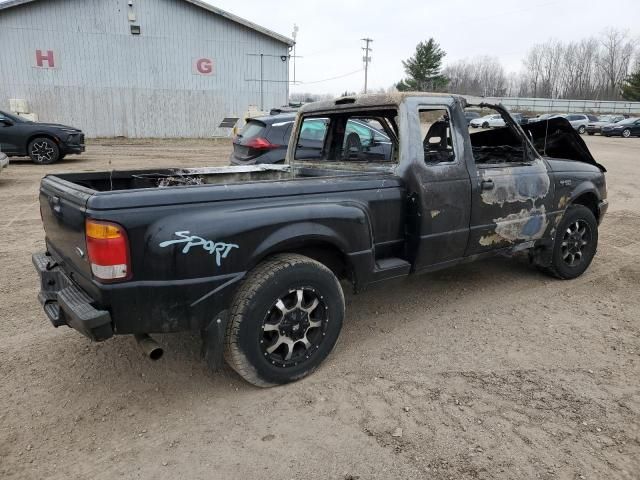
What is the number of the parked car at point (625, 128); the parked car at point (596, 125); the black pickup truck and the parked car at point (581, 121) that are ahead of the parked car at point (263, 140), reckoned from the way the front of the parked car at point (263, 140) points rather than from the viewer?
3

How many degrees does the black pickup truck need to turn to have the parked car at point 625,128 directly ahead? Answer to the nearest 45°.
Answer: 0° — it already faces it

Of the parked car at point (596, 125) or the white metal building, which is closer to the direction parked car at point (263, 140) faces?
the parked car

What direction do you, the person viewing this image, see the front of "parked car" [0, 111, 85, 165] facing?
facing to the right of the viewer

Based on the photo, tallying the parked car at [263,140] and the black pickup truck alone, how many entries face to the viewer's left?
0

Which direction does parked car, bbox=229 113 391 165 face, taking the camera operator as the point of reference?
facing away from the viewer and to the right of the viewer

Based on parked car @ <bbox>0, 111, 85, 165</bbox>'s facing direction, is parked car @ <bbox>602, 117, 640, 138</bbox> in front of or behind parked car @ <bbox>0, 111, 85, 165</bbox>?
in front

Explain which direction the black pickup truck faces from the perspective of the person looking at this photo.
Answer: facing away from the viewer and to the right of the viewer

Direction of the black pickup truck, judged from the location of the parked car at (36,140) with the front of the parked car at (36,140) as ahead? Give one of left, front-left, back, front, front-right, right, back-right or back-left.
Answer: right

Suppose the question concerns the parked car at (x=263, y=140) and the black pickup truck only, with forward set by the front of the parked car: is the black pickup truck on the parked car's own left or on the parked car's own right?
on the parked car's own right
